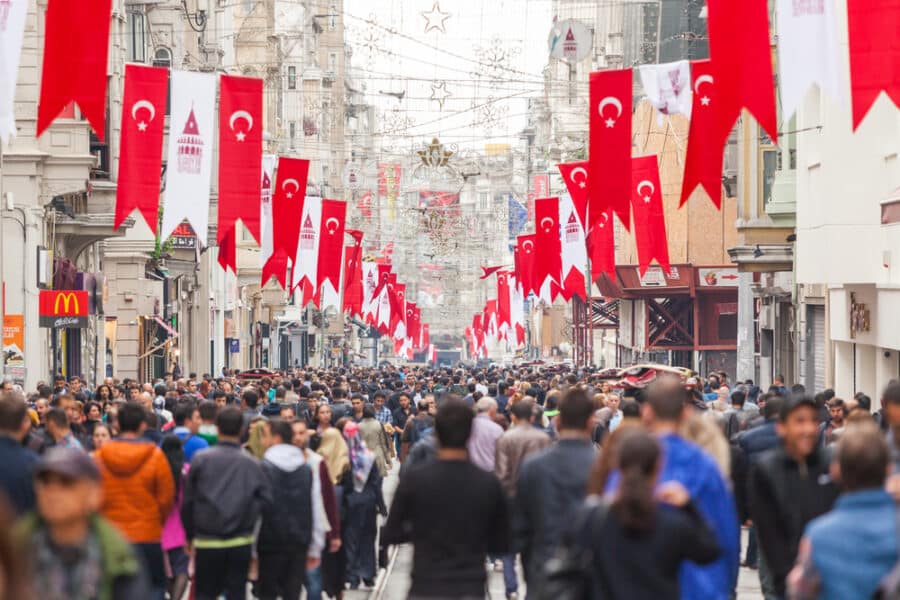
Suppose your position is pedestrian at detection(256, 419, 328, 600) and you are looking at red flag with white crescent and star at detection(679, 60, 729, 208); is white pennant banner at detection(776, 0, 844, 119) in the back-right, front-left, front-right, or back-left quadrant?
front-right

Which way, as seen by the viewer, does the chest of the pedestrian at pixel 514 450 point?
away from the camera

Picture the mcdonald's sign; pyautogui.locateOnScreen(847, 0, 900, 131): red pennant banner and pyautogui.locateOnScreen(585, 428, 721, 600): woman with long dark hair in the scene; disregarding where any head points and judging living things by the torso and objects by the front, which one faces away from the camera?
the woman with long dark hair

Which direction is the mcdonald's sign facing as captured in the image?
toward the camera

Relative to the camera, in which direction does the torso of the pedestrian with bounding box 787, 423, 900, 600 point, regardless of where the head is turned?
away from the camera

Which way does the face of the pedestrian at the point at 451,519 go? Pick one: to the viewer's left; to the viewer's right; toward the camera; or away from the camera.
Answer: away from the camera

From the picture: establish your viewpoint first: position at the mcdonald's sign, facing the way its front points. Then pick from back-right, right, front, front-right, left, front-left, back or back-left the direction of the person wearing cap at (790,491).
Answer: front

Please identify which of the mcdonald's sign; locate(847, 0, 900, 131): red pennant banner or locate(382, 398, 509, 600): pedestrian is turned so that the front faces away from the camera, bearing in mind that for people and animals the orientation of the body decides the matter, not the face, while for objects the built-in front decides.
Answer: the pedestrian

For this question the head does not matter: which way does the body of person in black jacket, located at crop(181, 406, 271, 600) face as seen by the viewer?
away from the camera

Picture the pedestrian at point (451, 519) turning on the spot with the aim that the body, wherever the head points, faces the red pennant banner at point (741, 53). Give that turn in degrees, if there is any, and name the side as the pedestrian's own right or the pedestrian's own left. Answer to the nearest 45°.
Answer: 0° — they already face it

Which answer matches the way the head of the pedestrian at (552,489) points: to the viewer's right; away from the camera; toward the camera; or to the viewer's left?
away from the camera

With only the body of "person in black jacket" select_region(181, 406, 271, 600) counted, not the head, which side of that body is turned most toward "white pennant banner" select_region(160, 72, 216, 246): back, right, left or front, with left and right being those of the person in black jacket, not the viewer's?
front

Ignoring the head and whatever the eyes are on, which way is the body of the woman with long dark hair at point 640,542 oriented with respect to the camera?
away from the camera

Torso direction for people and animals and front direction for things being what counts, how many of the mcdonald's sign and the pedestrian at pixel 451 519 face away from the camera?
1

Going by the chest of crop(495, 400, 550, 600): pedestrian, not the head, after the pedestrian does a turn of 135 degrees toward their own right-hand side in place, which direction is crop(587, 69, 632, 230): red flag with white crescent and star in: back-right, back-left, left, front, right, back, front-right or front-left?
back-left
